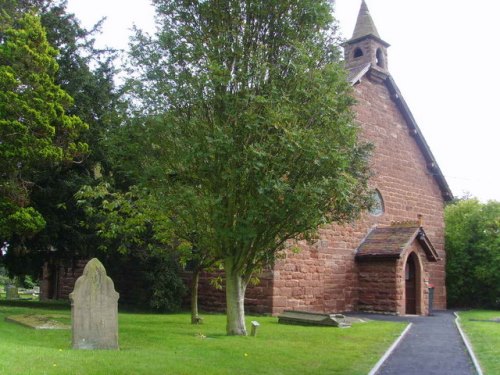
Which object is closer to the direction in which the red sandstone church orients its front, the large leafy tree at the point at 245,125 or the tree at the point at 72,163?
the large leafy tree

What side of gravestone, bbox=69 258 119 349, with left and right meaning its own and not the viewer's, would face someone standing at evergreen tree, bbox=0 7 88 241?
back

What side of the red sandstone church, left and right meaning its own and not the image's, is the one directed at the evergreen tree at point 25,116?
right

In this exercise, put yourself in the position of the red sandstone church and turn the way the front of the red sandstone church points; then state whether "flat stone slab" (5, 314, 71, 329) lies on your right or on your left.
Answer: on your right

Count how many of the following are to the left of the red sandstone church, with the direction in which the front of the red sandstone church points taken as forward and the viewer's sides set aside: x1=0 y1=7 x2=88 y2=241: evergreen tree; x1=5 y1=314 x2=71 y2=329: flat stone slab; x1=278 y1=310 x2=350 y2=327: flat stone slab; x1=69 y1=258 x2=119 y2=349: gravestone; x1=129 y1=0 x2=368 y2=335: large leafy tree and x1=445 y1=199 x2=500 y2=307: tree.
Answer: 1

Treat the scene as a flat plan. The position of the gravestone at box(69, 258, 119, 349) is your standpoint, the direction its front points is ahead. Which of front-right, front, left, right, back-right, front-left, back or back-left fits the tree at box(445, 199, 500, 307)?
back-left

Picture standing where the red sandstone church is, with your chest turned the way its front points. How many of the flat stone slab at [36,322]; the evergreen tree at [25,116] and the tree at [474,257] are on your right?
2

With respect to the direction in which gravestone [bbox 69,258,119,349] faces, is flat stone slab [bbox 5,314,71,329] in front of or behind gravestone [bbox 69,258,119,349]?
behind

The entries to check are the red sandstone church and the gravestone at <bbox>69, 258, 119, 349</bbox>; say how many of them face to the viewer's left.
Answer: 0

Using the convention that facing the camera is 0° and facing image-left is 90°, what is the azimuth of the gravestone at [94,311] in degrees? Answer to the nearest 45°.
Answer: approximately 0°

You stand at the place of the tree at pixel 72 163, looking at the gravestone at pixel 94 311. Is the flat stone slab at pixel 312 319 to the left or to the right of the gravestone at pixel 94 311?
left

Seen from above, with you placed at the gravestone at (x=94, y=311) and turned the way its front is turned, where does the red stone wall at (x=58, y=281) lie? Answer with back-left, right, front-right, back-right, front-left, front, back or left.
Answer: back

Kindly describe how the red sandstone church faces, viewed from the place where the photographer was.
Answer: facing the viewer and to the right of the viewer

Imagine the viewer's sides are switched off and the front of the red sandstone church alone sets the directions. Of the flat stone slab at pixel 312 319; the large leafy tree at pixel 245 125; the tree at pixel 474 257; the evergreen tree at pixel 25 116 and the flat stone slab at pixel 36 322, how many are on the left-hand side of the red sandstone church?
1
